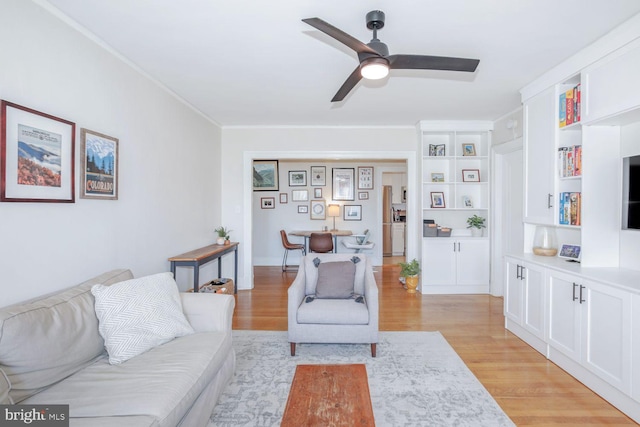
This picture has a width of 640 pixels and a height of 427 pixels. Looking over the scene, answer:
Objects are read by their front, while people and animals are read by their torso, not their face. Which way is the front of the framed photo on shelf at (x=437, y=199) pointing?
toward the camera

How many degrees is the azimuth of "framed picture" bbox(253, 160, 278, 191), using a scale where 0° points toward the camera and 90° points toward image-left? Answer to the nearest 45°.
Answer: approximately 0°

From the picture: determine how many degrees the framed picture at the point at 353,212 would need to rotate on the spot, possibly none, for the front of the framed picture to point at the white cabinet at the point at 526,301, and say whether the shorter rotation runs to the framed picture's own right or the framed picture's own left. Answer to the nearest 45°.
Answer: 0° — it already faces it

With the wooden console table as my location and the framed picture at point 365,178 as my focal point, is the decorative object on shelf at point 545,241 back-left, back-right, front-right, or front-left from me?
front-right

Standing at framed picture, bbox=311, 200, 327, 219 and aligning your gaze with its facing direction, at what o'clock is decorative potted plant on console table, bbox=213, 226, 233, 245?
The decorative potted plant on console table is roughly at 1 o'clock from the framed picture.

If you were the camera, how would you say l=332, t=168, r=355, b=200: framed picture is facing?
facing the viewer

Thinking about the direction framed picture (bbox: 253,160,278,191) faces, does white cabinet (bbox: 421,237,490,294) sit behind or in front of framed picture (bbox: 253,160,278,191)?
in front

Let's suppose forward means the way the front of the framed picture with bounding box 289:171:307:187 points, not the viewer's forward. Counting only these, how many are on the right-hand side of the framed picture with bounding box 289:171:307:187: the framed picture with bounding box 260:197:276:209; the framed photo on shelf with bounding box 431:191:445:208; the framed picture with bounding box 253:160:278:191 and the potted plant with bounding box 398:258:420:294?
2

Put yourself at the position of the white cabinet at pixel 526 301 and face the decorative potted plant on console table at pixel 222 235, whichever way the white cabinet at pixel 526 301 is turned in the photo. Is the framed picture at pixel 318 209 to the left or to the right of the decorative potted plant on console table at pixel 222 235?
right

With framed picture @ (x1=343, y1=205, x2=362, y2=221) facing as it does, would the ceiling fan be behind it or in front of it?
in front

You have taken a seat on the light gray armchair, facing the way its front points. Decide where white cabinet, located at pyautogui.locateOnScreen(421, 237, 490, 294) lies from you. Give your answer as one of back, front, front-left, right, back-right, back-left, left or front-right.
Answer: back-left

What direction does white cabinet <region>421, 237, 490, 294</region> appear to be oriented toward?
toward the camera

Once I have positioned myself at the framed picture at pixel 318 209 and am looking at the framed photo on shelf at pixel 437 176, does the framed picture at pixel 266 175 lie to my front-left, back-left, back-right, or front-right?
back-right

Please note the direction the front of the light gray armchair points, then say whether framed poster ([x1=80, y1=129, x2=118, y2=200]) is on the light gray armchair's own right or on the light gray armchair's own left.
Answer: on the light gray armchair's own right

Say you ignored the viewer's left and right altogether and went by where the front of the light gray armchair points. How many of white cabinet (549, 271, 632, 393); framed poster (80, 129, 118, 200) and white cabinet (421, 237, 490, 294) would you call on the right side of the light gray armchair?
1
